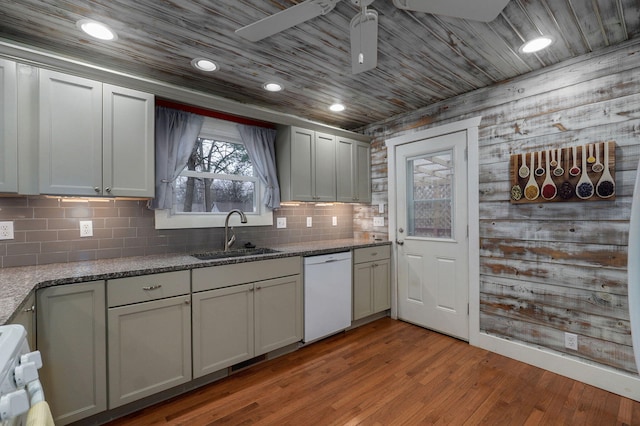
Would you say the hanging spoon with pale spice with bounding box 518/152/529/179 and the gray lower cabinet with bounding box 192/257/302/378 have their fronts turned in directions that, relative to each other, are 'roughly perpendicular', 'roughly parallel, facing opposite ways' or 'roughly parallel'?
roughly perpendicular

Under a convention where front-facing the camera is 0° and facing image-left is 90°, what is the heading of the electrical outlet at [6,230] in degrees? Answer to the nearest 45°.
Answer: approximately 0°

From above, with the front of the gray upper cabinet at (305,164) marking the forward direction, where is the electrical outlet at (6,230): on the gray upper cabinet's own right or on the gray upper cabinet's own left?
on the gray upper cabinet's own right

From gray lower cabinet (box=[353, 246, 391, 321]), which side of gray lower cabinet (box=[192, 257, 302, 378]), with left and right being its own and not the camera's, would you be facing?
left
